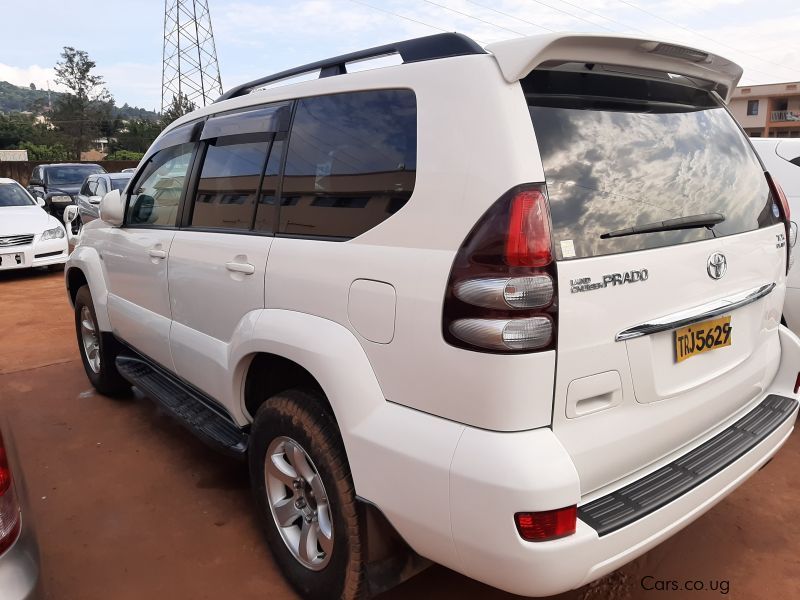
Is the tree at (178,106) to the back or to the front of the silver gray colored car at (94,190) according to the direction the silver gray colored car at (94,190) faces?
to the back

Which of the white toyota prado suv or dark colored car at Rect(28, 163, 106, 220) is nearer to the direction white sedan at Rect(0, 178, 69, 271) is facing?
the white toyota prado suv

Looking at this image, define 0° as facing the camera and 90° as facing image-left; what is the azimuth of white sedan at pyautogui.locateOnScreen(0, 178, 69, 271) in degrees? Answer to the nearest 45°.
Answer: approximately 315°

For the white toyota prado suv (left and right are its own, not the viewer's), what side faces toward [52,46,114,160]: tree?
front

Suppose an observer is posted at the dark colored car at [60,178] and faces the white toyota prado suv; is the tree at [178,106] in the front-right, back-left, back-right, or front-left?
back-left

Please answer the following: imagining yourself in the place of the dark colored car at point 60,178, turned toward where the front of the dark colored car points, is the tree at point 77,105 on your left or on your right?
on your left

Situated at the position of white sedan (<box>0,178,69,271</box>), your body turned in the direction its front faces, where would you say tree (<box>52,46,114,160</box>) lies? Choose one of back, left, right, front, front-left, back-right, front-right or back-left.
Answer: back-left

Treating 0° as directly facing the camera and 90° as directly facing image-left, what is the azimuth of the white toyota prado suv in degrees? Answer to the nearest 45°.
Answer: approximately 135°

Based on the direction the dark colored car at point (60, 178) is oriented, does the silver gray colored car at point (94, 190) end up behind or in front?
in front

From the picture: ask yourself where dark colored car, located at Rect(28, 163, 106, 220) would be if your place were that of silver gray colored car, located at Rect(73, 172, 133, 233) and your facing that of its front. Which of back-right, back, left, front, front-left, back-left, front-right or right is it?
back-right

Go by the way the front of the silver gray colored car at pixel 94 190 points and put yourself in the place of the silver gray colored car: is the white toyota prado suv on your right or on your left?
on your left

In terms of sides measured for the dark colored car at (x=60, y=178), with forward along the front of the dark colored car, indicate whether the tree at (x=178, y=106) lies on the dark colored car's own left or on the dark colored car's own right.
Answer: on the dark colored car's own left
